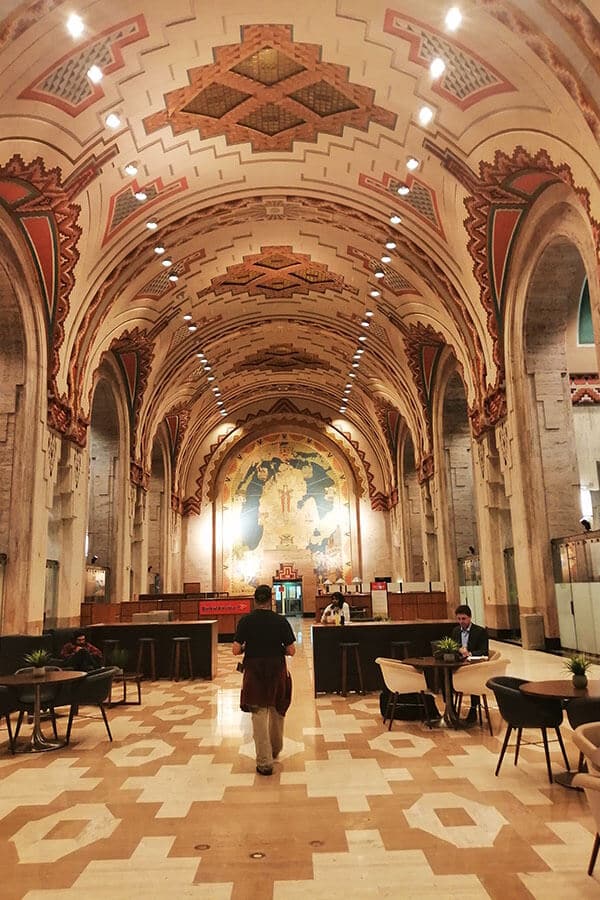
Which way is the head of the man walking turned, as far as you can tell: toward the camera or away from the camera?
away from the camera

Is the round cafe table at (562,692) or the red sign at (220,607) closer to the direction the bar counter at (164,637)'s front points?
the round cafe table

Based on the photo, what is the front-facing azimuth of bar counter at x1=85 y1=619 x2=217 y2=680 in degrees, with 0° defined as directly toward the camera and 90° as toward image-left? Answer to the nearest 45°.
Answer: approximately 0°

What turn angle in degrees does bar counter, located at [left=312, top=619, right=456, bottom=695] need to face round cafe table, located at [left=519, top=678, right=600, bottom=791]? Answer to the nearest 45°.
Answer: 0° — it already faces it

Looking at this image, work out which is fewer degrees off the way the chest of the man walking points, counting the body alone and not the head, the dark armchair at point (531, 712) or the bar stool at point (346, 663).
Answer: the bar stool

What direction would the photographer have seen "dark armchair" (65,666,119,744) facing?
facing to the left of the viewer

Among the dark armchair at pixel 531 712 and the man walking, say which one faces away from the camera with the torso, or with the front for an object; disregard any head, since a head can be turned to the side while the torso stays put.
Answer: the man walking

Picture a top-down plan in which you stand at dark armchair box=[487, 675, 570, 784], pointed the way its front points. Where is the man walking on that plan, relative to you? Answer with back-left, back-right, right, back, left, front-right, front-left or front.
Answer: back

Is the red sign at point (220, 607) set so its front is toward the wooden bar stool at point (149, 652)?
yes

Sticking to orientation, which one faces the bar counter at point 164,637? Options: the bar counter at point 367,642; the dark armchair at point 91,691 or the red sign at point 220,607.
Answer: the red sign

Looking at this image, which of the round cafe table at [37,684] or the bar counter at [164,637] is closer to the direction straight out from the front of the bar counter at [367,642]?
the round cafe table

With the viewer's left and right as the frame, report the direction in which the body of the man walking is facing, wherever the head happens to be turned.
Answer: facing away from the viewer

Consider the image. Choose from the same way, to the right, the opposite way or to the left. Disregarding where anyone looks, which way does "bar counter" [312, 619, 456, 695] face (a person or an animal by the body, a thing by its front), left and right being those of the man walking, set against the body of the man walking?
the opposite way
